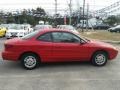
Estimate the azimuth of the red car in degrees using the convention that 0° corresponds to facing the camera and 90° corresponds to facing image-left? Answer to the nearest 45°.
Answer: approximately 270°
